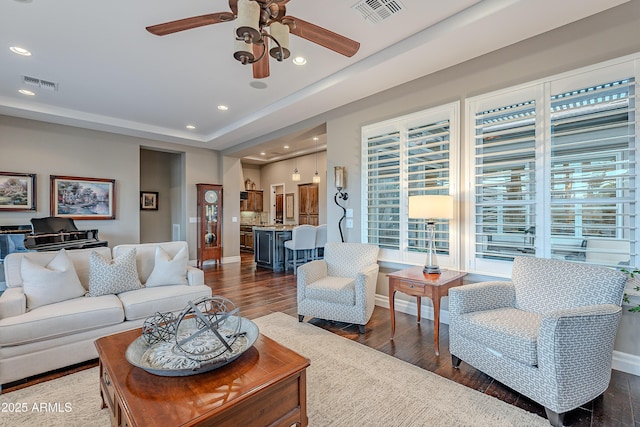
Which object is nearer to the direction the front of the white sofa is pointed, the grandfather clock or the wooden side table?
the wooden side table

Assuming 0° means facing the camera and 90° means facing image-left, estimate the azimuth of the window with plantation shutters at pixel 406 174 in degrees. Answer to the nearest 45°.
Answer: approximately 45°

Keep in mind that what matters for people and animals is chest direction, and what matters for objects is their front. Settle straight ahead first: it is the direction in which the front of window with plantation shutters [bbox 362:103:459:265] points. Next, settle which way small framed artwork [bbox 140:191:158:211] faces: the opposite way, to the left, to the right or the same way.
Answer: to the left

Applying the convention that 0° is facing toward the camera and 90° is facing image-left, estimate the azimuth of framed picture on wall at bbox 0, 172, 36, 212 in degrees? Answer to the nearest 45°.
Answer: approximately 0°

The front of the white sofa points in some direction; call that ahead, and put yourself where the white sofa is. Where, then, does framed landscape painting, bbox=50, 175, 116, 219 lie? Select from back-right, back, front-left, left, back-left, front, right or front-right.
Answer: back-left

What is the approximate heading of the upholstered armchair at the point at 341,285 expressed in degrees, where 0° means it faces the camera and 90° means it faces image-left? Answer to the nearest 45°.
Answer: approximately 45°

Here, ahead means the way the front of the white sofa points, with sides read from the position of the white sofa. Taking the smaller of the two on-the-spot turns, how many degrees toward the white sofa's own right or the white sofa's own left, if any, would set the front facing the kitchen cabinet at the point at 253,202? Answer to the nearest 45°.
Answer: approximately 90° to the white sofa's own left

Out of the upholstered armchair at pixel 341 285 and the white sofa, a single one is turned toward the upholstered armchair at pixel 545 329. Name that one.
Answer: the white sofa

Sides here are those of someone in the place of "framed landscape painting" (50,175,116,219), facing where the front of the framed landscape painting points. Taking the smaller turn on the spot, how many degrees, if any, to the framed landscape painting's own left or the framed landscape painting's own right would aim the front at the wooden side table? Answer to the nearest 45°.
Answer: approximately 45° to the framed landscape painting's own left

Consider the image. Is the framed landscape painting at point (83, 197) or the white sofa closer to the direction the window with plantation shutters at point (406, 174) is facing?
the white sofa
